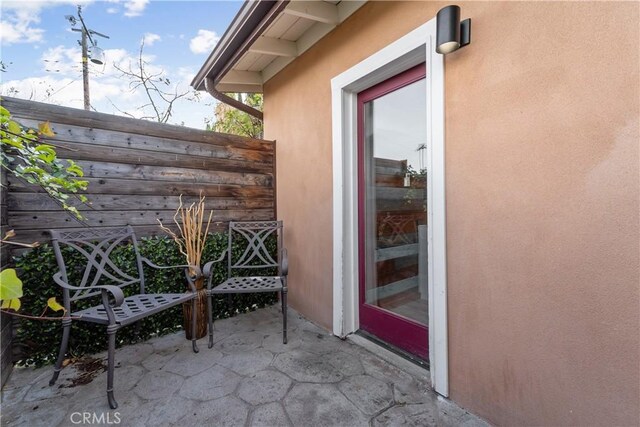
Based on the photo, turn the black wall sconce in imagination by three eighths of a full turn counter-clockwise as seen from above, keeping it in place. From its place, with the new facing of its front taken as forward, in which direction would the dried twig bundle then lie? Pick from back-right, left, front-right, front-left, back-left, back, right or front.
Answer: back

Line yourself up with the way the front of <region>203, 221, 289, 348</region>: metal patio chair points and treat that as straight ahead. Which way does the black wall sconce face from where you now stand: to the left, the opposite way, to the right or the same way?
to the right

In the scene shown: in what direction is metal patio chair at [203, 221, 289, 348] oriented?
toward the camera

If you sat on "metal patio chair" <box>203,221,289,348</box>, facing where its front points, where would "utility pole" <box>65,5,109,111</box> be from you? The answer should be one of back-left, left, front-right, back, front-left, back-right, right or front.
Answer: back-right

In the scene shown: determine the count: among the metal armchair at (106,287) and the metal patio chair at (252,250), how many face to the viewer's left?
0

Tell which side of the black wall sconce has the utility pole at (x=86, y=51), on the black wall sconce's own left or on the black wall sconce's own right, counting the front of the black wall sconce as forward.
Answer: on the black wall sconce's own right

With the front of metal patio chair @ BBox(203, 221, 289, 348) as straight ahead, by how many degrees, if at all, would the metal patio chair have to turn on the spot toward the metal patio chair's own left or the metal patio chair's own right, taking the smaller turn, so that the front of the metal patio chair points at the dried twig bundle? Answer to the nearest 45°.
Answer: approximately 45° to the metal patio chair's own right

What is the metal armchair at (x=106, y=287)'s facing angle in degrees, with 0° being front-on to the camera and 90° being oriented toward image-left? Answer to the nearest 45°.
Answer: approximately 315°

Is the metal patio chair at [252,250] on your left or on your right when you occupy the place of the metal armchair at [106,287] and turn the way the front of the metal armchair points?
on your left

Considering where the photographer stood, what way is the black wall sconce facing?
facing the viewer and to the left of the viewer

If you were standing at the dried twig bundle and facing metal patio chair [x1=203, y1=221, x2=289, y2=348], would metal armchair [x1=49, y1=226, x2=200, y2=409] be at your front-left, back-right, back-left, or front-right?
back-right

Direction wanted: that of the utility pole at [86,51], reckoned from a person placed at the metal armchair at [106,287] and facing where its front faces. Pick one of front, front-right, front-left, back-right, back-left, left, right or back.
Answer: back-left

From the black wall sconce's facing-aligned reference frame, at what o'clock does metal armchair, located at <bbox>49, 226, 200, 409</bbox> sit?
The metal armchair is roughly at 1 o'clock from the black wall sconce.

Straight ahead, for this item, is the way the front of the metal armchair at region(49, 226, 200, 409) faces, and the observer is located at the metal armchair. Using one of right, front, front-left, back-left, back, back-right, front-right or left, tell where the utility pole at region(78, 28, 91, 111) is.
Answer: back-left

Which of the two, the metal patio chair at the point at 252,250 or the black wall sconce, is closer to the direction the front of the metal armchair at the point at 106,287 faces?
the black wall sconce
